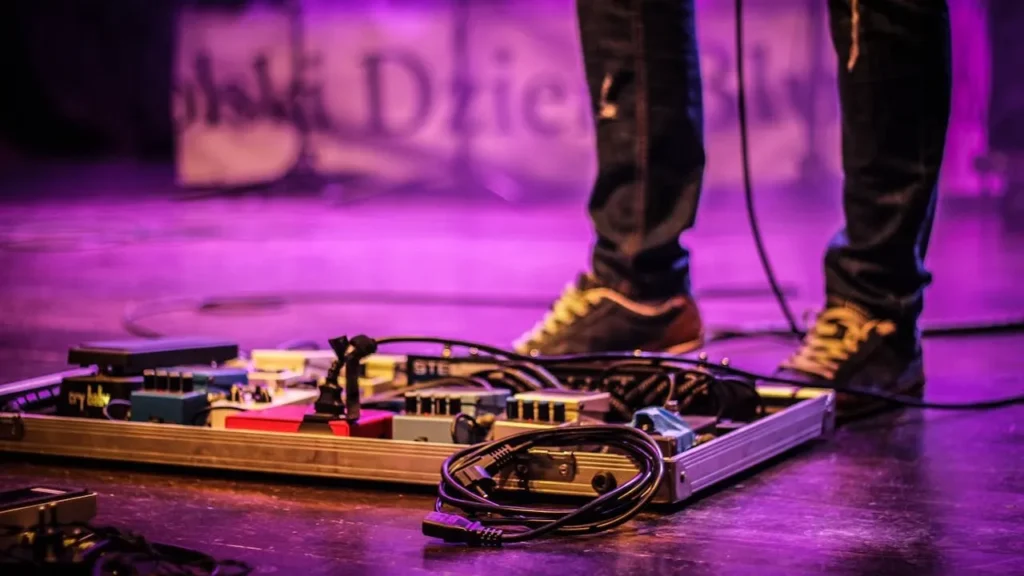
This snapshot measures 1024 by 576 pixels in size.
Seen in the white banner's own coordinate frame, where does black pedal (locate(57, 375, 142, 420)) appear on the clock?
The black pedal is roughly at 12 o'clock from the white banner.

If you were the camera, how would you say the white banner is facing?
facing the viewer

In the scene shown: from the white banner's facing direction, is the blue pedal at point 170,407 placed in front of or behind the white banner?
in front

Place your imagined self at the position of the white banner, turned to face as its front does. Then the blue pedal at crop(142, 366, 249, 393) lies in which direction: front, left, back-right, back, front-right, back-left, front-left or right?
front

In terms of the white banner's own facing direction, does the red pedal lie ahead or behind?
ahead

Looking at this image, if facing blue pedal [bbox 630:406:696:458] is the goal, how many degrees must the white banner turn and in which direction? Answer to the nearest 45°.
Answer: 0° — it already faces it

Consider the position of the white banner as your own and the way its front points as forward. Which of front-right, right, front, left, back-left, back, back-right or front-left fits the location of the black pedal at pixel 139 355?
front

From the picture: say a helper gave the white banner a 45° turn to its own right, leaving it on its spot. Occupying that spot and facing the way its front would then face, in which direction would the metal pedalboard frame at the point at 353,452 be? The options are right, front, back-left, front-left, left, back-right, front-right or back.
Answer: front-left

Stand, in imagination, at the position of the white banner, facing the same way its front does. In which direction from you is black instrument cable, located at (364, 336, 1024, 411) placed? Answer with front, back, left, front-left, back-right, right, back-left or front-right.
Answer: front

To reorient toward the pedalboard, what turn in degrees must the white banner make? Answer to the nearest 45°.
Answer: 0° — it already faces it

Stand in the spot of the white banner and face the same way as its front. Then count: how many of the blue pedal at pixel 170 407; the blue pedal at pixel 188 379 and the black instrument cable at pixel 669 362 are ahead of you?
3

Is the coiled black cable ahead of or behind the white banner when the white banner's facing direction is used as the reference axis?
ahead
